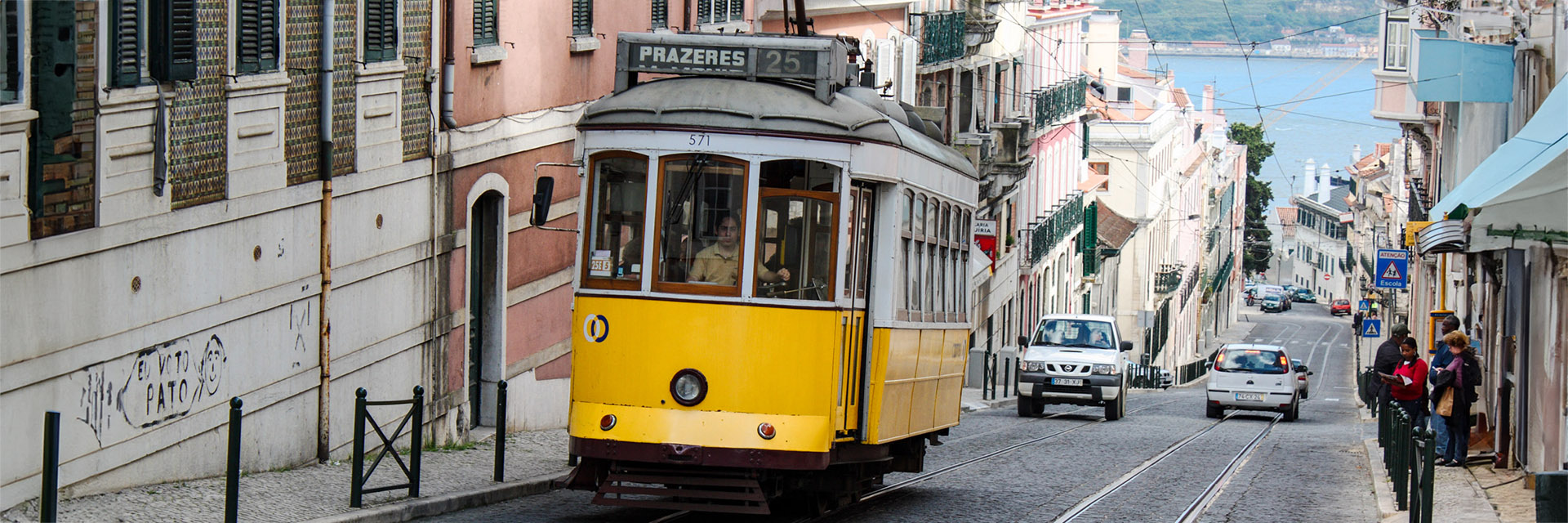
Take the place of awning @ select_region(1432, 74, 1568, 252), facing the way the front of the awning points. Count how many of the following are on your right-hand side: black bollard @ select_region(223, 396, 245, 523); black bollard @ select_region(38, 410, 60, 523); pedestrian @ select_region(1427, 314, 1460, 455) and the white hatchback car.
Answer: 2

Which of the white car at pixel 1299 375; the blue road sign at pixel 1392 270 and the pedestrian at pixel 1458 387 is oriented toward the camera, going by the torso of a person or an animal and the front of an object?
the blue road sign

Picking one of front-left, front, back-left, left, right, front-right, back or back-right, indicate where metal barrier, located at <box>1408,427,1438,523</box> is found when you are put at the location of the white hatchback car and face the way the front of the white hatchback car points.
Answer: back

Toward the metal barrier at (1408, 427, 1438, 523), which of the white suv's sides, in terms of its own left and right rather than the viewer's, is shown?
front

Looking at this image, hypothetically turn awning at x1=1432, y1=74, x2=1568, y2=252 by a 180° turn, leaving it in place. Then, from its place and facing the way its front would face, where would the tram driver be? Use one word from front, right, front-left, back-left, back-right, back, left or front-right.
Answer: back-right

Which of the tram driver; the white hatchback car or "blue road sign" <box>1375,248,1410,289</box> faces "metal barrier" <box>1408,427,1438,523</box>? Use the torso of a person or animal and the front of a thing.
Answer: the blue road sign

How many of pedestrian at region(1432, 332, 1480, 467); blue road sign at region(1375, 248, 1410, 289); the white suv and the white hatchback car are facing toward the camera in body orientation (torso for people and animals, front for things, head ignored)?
2

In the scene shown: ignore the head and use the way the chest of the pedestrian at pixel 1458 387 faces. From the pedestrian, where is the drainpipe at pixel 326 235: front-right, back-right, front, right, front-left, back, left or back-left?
front-left

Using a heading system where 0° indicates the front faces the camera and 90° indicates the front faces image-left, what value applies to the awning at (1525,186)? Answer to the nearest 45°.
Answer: approximately 90°

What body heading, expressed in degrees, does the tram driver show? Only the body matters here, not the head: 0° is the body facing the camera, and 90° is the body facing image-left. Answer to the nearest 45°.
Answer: approximately 0°
